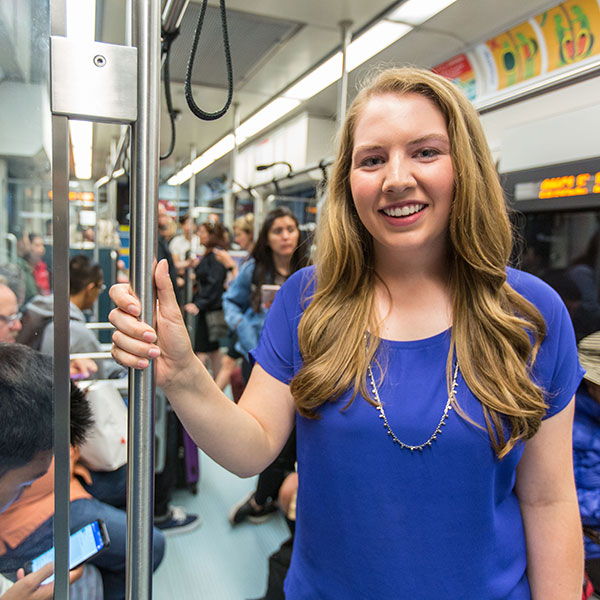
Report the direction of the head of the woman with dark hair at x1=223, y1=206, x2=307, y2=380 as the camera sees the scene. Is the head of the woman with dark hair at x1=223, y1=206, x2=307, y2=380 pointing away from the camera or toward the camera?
toward the camera

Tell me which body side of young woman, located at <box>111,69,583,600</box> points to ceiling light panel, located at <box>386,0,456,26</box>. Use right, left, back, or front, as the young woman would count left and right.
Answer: back

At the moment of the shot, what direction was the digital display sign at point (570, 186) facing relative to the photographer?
facing the viewer and to the left of the viewer

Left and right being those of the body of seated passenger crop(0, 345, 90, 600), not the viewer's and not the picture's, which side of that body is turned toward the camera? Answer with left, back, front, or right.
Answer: right

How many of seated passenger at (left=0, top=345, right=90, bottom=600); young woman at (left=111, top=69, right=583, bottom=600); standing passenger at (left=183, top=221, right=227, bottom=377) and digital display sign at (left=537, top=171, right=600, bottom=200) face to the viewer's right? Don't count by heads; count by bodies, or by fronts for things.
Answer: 1

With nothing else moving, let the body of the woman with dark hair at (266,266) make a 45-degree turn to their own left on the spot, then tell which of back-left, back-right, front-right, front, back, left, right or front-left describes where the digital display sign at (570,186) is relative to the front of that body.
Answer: front-right

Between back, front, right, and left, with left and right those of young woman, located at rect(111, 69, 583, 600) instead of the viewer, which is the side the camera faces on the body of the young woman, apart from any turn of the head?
front

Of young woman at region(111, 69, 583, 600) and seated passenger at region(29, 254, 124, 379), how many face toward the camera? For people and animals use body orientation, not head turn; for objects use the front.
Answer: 1

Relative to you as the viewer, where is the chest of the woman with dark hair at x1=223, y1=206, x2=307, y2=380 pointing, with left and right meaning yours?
facing the viewer and to the right of the viewer

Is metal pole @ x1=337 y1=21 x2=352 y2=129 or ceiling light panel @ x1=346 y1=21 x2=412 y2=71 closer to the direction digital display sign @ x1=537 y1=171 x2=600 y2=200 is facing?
the metal pole
